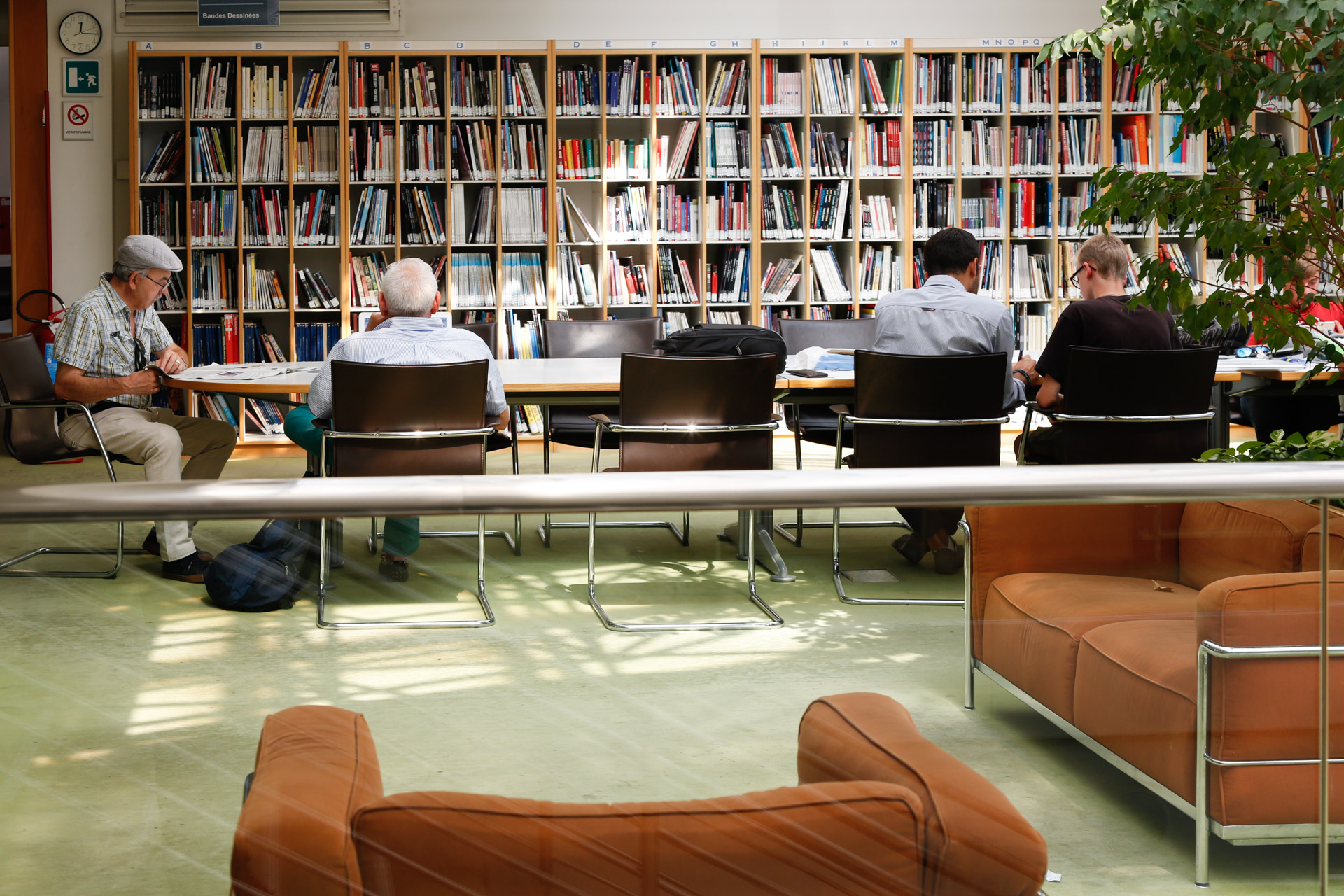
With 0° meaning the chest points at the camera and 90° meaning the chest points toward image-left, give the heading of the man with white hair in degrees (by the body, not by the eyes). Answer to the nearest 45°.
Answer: approximately 180°

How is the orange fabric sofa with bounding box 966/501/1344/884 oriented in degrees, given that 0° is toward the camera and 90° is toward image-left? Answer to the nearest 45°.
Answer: approximately 45°

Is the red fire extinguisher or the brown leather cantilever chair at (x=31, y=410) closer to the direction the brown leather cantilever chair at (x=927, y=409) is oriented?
the red fire extinguisher

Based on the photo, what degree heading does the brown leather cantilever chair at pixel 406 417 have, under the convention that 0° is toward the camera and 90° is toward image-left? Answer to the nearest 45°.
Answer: approximately 180°

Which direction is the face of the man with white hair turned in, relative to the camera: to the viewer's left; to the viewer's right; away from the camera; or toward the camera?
away from the camera

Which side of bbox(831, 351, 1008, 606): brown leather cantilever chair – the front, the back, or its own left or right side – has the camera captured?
back
